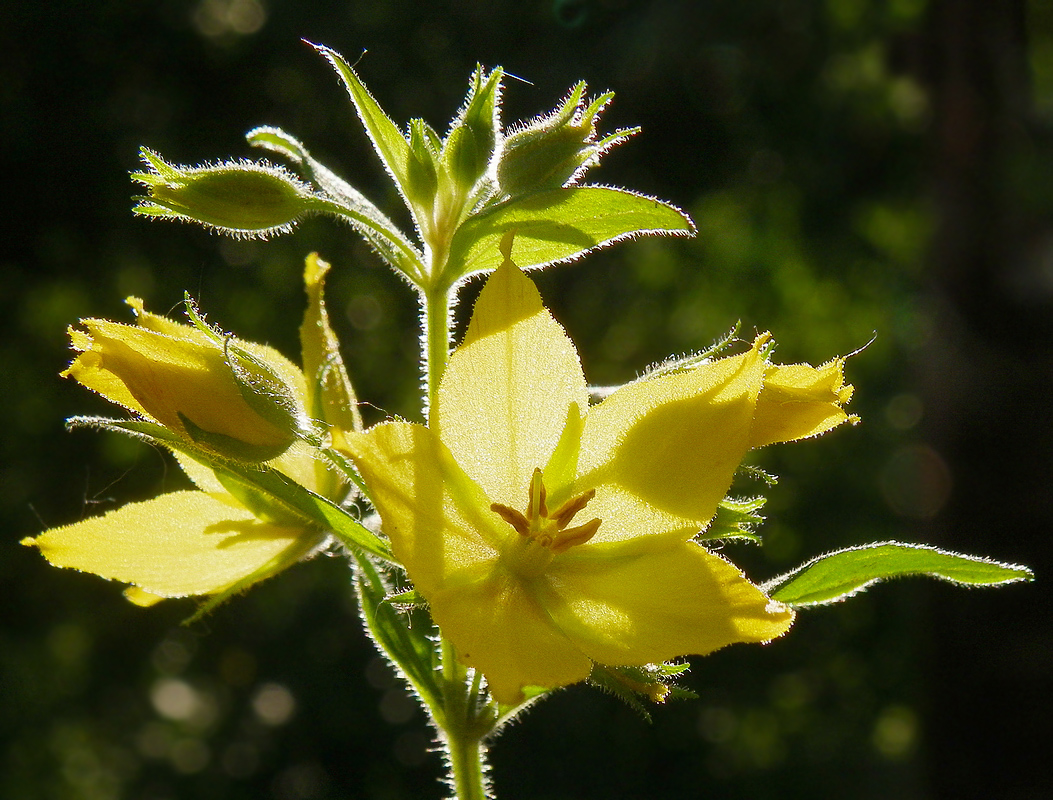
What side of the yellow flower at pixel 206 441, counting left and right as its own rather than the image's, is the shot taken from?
left

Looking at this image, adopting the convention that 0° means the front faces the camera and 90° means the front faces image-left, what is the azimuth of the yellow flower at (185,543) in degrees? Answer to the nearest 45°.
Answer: approximately 90°

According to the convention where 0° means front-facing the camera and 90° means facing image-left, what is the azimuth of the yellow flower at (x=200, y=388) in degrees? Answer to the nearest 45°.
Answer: approximately 90°
